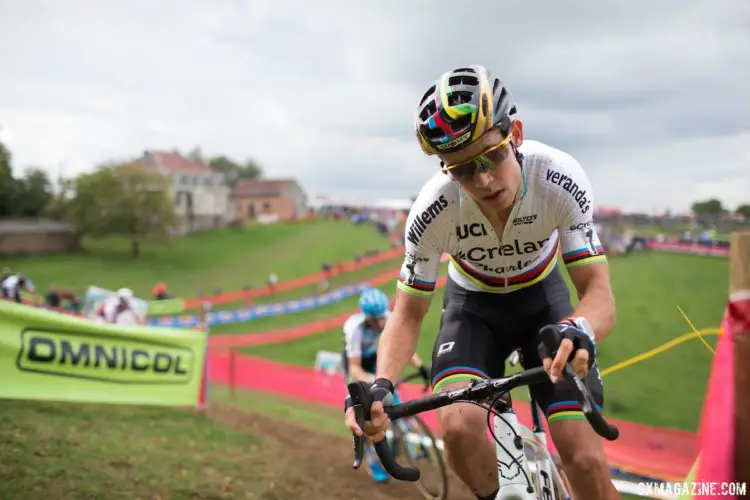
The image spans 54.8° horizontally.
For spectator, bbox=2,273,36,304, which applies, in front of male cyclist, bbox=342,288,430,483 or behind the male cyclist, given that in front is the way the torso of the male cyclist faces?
behind

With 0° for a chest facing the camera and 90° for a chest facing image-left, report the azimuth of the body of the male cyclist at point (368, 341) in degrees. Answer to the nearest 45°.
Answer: approximately 315°
